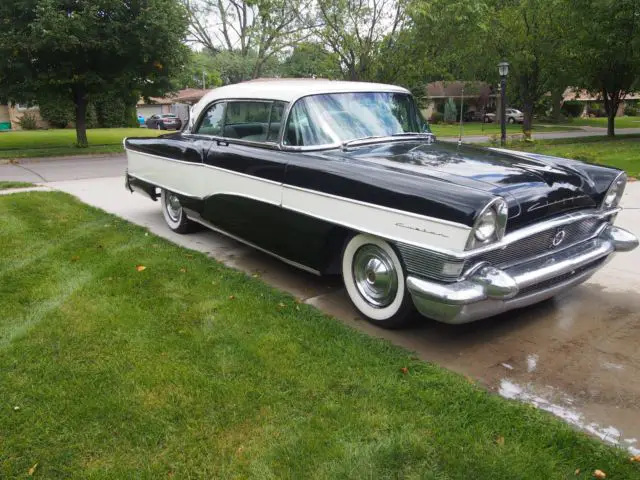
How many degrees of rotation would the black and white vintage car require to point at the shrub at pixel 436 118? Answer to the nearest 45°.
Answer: approximately 135° to its left

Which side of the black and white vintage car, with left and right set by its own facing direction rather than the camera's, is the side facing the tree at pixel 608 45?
left

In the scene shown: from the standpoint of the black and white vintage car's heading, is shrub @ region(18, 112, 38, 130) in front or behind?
behind

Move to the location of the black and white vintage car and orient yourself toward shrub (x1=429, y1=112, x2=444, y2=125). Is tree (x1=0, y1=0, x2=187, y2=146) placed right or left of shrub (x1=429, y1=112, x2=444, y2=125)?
left

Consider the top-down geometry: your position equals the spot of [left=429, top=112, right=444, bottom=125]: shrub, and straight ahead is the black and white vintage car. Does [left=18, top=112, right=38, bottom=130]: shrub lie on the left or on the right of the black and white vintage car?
right

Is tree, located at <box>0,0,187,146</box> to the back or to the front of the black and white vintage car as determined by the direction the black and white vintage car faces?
to the back

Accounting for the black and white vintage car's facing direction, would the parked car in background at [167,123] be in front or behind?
behind

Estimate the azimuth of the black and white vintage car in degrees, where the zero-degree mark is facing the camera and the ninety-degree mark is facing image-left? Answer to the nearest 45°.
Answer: approximately 315°
